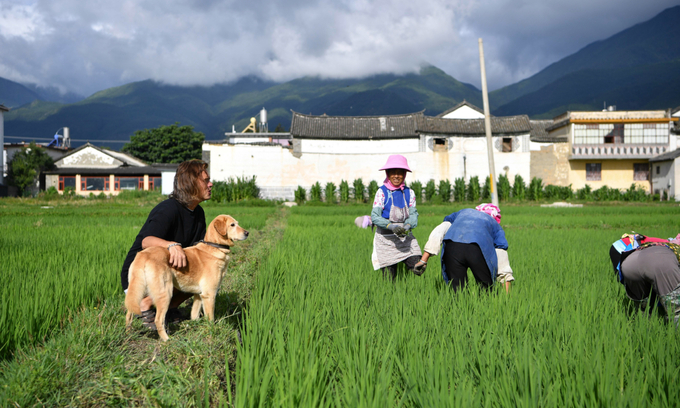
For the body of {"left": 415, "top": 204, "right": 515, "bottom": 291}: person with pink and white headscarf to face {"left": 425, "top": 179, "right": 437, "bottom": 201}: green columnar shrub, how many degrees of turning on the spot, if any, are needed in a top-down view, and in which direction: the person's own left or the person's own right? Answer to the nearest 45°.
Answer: approximately 45° to the person's own left

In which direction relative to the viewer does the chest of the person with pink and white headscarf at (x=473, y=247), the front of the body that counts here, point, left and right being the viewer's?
facing away from the viewer and to the right of the viewer

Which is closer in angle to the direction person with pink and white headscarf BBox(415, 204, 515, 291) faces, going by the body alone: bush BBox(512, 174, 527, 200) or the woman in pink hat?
the bush

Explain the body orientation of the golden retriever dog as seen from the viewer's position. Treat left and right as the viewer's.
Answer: facing away from the viewer and to the right of the viewer

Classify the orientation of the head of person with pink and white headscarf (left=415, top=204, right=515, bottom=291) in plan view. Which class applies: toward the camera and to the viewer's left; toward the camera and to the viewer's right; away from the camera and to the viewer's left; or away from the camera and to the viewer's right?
away from the camera and to the viewer's right

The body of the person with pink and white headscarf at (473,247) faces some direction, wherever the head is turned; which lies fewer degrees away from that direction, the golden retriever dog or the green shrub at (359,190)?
the green shrub

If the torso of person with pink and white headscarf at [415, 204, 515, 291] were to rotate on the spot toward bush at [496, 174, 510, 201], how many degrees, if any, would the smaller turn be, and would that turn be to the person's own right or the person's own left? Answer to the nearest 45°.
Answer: approximately 45° to the person's own left

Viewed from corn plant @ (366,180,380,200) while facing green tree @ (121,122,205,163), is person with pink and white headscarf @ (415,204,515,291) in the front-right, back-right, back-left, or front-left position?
back-left
